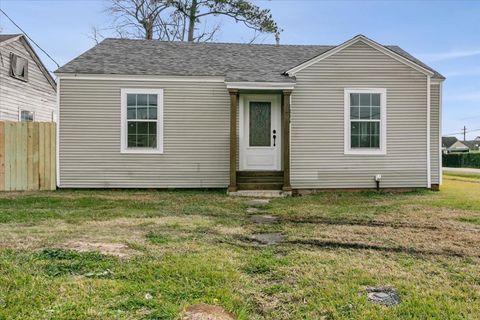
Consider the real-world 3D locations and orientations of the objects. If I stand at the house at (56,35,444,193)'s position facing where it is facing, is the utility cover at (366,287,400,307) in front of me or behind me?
in front

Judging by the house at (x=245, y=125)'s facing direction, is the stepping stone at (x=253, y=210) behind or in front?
in front

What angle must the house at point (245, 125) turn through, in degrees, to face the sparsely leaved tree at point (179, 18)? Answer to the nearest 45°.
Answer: approximately 180°

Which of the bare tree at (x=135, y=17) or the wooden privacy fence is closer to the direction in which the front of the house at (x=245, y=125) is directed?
the wooden privacy fence

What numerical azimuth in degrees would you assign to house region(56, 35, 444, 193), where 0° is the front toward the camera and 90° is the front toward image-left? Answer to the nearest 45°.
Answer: approximately 0°

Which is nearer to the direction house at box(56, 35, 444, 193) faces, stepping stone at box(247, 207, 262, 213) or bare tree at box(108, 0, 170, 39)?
the stepping stone

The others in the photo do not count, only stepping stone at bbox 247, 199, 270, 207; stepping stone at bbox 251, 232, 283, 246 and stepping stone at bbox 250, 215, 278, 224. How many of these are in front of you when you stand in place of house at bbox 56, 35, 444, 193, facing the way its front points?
3

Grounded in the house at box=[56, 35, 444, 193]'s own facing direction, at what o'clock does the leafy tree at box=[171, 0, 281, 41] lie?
The leafy tree is roughly at 6 o'clock from the house.

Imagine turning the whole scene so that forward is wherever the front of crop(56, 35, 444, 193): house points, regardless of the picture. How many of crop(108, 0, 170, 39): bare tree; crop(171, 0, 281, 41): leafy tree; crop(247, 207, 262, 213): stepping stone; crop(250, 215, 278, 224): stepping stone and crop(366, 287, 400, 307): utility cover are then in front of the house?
3

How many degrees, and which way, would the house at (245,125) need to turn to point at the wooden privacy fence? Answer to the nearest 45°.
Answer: approximately 90° to its right

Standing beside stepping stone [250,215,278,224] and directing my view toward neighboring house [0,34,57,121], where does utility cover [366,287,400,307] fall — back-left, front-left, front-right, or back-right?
back-left

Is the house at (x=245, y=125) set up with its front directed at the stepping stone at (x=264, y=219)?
yes
